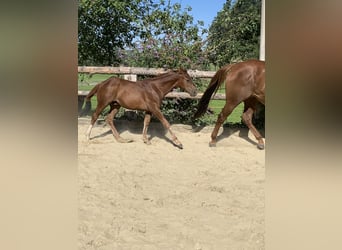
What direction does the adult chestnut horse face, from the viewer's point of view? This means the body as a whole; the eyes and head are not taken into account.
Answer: to the viewer's right
